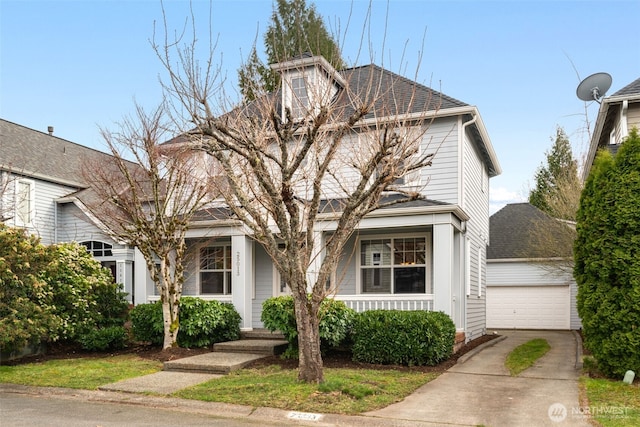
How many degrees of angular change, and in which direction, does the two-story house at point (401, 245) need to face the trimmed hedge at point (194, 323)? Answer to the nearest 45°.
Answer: approximately 45° to its right

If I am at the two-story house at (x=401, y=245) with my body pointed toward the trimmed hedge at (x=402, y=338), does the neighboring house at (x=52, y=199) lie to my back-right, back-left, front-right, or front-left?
back-right

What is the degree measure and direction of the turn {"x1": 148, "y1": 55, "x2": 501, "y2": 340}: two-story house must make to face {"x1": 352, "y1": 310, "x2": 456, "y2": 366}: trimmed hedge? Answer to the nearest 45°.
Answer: approximately 45° to its left

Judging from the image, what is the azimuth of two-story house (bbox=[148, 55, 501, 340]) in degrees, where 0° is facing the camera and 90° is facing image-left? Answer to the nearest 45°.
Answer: approximately 45°

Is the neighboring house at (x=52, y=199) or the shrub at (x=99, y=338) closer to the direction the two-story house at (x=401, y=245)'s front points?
the shrub

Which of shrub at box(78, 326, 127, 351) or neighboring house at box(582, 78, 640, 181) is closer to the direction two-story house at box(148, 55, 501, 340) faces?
the shrub

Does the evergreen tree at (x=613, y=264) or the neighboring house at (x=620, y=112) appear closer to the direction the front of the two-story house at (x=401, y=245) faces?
the evergreen tree

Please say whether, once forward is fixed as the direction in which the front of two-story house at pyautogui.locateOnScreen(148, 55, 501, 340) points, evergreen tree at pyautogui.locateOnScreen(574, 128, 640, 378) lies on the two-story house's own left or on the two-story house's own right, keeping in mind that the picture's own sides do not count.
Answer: on the two-story house's own left

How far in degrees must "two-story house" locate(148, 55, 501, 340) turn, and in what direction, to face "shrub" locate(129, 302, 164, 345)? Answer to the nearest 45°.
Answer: approximately 45° to its right

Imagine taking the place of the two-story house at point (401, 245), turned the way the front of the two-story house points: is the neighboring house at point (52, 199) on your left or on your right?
on your right
